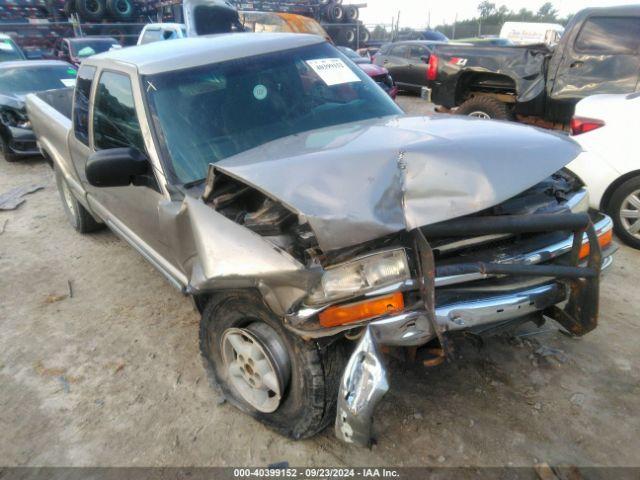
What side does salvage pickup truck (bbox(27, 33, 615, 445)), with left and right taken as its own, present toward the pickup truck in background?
left

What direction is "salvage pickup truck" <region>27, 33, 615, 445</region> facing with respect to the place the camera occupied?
facing the viewer and to the right of the viewer

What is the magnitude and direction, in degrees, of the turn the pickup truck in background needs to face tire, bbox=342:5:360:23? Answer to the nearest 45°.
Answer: approximately 135° to its left

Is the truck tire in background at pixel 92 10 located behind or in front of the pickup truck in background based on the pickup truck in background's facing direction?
behind

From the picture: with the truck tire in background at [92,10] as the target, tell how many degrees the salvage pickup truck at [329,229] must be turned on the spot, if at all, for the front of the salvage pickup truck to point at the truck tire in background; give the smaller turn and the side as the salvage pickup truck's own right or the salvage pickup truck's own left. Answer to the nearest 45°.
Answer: approximately 180°

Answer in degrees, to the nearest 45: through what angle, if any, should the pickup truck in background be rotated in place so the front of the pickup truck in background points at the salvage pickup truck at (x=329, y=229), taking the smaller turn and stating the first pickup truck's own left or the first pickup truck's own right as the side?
approximately 90° to the first pickup truck's own right

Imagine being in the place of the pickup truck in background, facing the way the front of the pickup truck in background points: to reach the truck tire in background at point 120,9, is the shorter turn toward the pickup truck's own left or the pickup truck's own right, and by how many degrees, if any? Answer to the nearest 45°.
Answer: approximately 135° to the pickup truck's own left

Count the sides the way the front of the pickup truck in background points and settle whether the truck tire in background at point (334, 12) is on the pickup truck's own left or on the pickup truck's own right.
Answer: on the pickup truck's own left

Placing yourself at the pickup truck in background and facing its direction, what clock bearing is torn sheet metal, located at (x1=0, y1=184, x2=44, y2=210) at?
The torn sheet metal is roughly at 5 o'clock from the pickup truck in background.

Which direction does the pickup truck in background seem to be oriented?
to the viewer's right

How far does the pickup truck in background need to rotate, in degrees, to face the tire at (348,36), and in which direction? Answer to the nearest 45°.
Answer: approximately 135° to its left

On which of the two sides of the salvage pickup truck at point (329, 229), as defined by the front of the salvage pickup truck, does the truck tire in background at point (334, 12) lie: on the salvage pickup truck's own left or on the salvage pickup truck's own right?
on the salvage pickup truck's own left

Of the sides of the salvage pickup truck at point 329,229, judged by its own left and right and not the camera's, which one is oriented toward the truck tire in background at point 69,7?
back

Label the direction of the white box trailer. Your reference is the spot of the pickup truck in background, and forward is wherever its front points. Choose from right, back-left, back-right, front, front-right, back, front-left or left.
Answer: left
